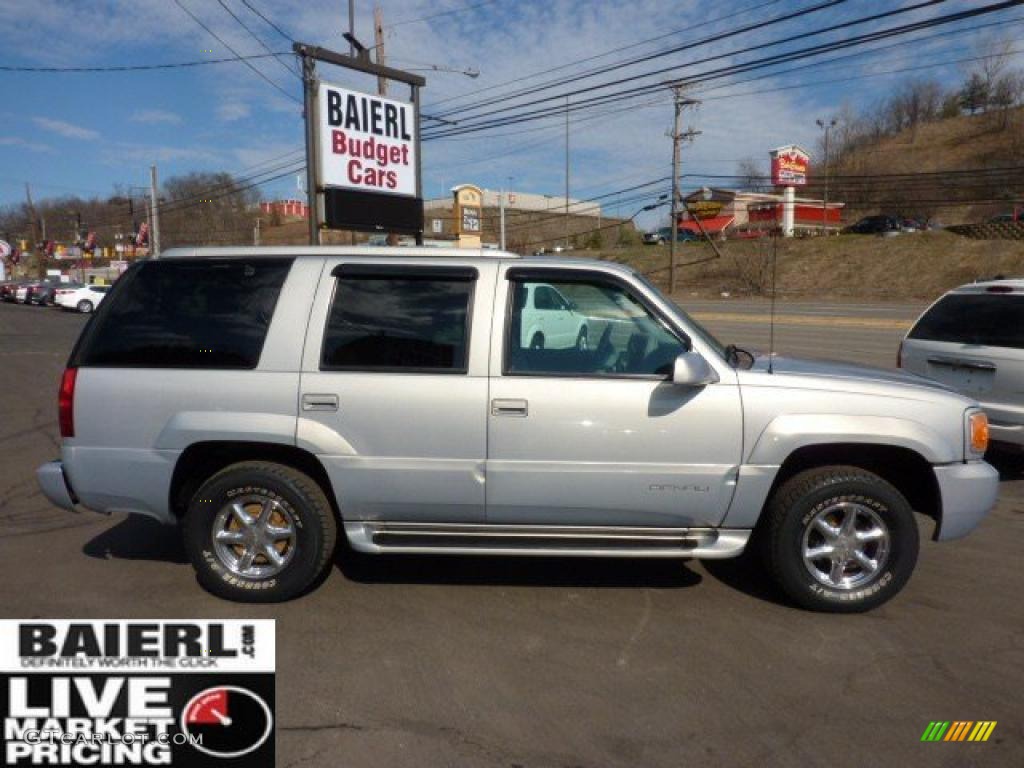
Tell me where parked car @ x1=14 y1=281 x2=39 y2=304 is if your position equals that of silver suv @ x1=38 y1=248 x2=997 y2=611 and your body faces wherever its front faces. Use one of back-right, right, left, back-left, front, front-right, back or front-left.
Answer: back-left

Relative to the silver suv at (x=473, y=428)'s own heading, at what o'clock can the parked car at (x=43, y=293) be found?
The parked car is roughly at 8 o'clock from the silver suv.

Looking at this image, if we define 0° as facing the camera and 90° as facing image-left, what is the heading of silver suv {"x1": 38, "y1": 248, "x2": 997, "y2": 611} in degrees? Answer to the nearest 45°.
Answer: approximately 270°

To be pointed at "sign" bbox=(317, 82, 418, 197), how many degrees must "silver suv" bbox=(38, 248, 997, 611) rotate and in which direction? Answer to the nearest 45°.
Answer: approximately 90° to its left

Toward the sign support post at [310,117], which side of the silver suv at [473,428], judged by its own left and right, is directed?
left
